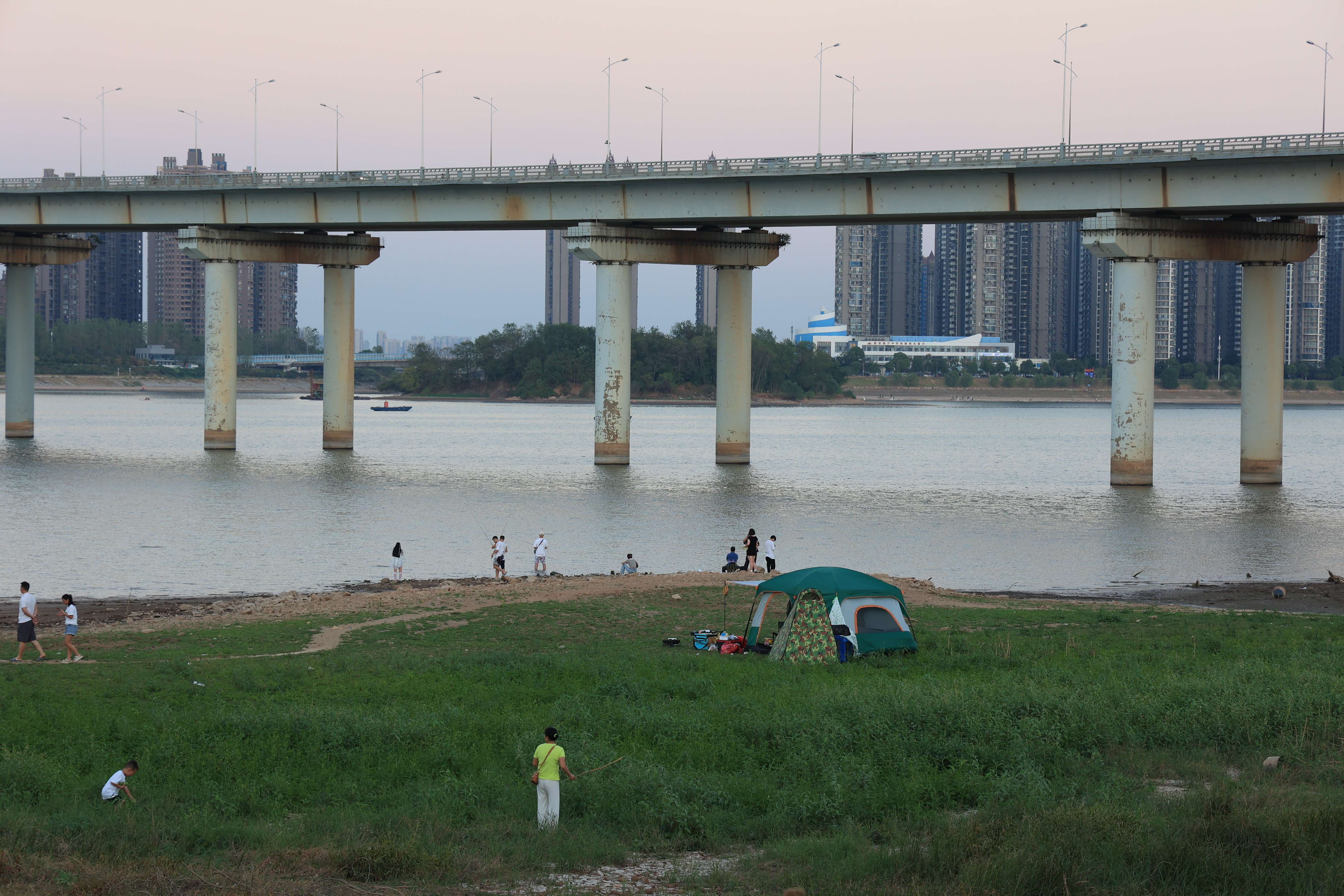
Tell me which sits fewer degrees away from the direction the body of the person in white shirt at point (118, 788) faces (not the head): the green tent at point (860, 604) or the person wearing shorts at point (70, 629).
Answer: the green tent

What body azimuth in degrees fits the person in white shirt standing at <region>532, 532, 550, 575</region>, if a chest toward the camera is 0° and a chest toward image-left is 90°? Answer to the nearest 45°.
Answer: approximately 180°

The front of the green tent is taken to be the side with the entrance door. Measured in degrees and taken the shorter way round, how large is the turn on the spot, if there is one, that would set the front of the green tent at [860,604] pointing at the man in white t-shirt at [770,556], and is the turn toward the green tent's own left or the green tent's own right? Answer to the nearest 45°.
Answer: approximately 135° to the green tent's own right

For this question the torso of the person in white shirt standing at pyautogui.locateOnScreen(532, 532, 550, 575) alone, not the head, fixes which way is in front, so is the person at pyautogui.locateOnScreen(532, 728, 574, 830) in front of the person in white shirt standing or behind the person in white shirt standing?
behind

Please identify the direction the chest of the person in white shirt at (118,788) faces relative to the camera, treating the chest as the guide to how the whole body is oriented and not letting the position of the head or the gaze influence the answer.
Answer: to the viewer's right

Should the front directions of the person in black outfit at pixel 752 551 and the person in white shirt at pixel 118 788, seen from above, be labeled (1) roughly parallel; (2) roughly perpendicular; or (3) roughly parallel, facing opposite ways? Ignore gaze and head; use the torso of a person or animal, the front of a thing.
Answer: roughly perpendicular

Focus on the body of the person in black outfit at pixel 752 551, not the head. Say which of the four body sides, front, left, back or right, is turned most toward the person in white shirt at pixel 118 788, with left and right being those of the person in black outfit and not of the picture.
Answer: back

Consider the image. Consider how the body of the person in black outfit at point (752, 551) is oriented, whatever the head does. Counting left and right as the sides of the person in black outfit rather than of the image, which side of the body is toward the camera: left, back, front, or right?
back

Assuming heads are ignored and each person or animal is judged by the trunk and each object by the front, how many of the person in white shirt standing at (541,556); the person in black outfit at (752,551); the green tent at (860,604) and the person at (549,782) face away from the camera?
3

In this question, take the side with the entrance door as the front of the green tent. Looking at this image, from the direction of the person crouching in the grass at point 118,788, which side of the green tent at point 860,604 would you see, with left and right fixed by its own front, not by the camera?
front

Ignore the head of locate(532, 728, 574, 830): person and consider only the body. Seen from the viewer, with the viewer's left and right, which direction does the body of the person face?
facing away from the viewer

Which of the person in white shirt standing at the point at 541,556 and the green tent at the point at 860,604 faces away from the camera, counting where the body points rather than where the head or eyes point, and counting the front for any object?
the person in white shirt standing

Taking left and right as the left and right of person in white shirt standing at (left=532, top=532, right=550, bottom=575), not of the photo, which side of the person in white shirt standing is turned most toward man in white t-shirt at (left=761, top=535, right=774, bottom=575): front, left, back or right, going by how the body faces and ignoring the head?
right

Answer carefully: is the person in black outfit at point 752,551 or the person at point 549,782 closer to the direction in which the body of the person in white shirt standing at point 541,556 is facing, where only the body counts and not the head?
the person in black outfit

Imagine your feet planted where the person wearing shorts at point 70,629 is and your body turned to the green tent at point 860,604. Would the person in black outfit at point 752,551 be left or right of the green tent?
left

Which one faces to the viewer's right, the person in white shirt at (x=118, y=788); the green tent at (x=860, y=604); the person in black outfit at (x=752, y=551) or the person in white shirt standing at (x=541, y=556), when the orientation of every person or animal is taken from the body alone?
the person in white shirt at (x=118, y=788)
